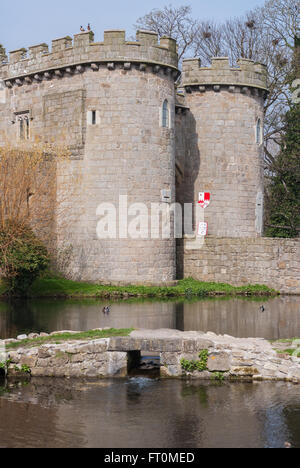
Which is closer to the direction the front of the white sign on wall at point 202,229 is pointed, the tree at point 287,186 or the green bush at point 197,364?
the green bush

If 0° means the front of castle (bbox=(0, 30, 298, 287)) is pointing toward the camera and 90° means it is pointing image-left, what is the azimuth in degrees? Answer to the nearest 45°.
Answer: approximately 315°

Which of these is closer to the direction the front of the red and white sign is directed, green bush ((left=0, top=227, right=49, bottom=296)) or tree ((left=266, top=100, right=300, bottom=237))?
the green bush

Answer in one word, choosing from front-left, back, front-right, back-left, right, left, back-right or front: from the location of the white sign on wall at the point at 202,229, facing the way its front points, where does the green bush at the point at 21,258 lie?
front-right

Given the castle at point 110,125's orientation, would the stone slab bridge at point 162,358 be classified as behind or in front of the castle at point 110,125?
in front

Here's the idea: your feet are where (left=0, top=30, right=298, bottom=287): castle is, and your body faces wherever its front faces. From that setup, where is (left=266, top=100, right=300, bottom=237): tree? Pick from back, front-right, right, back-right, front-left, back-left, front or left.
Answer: left

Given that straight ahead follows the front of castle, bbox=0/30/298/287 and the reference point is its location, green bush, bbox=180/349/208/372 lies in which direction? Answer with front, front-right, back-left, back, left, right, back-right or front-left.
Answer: front-right

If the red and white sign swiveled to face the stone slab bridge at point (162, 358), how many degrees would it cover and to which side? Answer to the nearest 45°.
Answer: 0° — it already faces it

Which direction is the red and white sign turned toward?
toward the camera

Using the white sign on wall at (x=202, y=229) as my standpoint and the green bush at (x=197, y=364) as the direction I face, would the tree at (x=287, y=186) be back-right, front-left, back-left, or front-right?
back-left

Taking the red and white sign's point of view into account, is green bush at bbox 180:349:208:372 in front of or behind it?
in front
